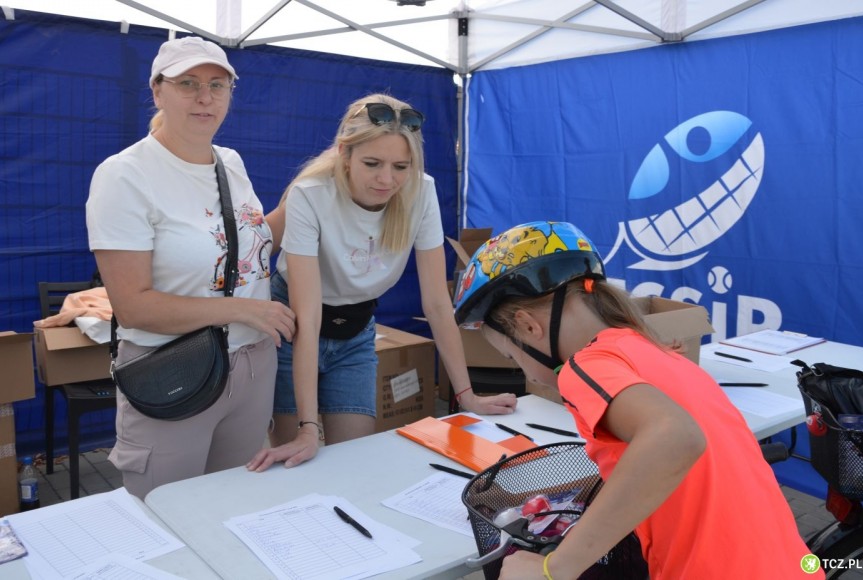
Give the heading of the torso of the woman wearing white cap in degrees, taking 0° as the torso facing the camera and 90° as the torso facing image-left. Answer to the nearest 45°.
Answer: approximately 315°

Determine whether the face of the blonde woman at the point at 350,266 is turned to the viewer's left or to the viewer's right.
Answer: to the viewer's right

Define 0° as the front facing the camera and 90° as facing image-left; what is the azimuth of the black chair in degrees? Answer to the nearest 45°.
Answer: approximately 315°

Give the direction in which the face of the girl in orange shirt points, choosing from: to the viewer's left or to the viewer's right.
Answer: to the viewer's left

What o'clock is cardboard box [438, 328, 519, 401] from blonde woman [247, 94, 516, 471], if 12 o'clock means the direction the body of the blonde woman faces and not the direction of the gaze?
The cardboard box is roughly at 8 o'clock from the blonde woman.

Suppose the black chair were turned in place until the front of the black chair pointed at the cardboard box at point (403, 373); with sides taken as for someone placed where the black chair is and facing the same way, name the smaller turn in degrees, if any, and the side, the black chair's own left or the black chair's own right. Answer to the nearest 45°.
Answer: approximately 45° to the black chair's own left
